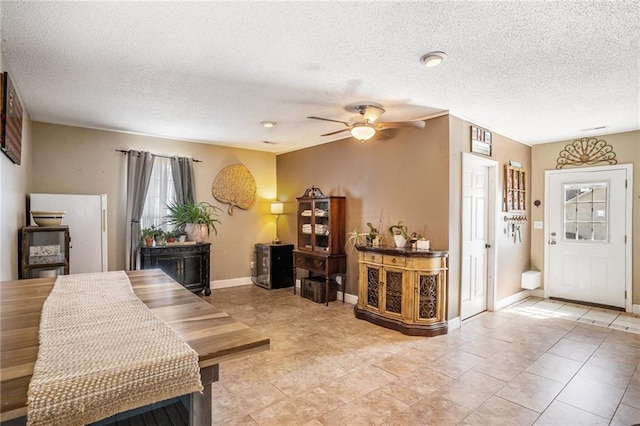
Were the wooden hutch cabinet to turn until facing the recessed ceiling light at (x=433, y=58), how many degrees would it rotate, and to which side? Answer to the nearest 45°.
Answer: approximately 45° to its left

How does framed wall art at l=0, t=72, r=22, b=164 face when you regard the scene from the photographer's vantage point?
facing to the right of the viewer

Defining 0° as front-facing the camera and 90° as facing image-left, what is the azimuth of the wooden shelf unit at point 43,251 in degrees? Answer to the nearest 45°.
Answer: approximately 0°

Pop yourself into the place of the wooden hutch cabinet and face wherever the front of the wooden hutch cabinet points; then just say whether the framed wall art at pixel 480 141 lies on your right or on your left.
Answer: on your left

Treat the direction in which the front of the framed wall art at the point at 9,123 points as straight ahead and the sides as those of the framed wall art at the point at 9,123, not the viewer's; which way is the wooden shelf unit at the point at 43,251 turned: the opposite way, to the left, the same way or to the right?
to the right
